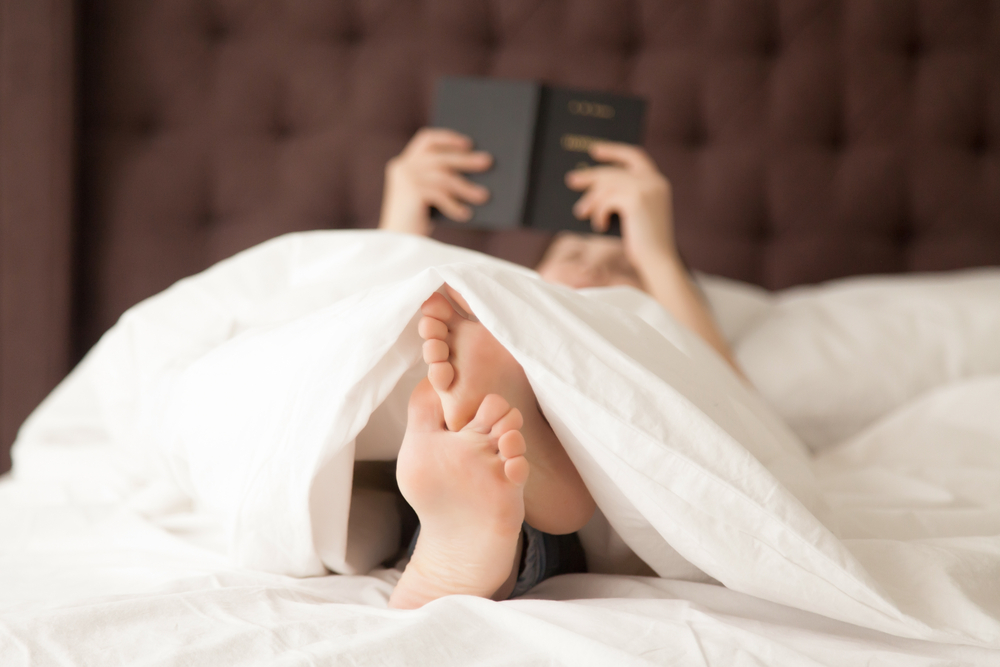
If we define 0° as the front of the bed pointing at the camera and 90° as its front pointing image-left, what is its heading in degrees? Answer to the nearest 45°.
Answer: approximately 0°
